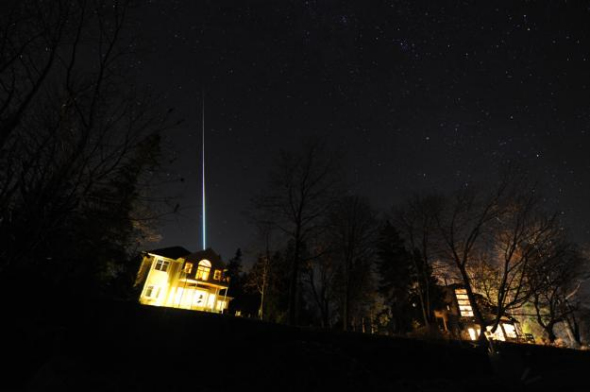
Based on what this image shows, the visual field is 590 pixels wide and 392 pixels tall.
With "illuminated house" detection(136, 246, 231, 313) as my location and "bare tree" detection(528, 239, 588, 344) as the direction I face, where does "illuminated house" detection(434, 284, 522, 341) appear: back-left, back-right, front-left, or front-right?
front-left

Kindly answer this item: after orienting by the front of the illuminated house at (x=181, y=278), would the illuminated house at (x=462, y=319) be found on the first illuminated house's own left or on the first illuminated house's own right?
on the first illuminated house's own left

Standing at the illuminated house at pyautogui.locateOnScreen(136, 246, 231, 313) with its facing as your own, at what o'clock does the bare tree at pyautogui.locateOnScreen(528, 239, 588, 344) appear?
The bare tree is roughly at 10 o'clock from the illuminated house.

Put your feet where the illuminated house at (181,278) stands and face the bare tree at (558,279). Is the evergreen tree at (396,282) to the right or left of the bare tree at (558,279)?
left

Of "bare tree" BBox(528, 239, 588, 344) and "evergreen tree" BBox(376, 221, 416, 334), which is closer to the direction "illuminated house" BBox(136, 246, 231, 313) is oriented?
the bare tree

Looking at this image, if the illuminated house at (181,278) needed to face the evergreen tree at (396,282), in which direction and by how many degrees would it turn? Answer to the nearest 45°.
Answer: approximately 90° to its left

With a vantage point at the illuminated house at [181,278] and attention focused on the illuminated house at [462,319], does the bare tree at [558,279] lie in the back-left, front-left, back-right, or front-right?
front-right

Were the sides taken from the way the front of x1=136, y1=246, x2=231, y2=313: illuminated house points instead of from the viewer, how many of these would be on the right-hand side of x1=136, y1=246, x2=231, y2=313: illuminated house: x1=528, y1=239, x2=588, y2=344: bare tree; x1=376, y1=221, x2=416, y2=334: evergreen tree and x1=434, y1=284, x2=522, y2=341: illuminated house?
0

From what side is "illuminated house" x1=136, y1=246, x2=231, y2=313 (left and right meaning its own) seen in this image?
front
